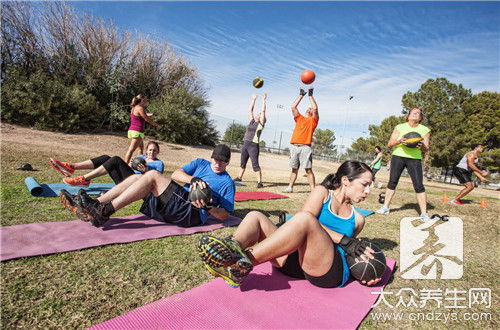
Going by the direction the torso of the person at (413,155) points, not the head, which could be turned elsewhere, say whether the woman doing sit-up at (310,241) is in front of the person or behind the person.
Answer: in front

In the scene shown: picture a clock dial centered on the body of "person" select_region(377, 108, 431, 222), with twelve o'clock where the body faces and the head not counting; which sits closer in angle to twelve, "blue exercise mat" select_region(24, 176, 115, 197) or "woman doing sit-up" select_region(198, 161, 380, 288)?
the woman doing sit-up

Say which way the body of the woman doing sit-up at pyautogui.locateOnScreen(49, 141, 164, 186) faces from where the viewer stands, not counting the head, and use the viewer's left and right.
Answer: facing the viewer and to the left of the viewer

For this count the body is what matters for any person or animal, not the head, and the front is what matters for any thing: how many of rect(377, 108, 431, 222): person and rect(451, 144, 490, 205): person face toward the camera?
1

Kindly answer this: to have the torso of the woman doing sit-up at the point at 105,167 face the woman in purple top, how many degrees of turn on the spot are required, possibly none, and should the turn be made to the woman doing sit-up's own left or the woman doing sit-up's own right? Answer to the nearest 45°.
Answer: approximately 135° to the woman doing sit-up's own right

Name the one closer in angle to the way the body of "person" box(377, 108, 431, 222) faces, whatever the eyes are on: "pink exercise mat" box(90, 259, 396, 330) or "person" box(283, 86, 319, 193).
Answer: the pink exercise mat

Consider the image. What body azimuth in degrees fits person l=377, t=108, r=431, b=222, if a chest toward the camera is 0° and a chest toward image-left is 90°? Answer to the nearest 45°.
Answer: approximately 0°

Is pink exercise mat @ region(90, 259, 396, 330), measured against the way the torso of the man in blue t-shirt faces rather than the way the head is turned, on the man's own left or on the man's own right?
on the man's own left

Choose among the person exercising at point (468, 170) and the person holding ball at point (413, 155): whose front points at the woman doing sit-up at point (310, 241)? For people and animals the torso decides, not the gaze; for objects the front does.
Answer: the person holding ball at point (413, 155)
